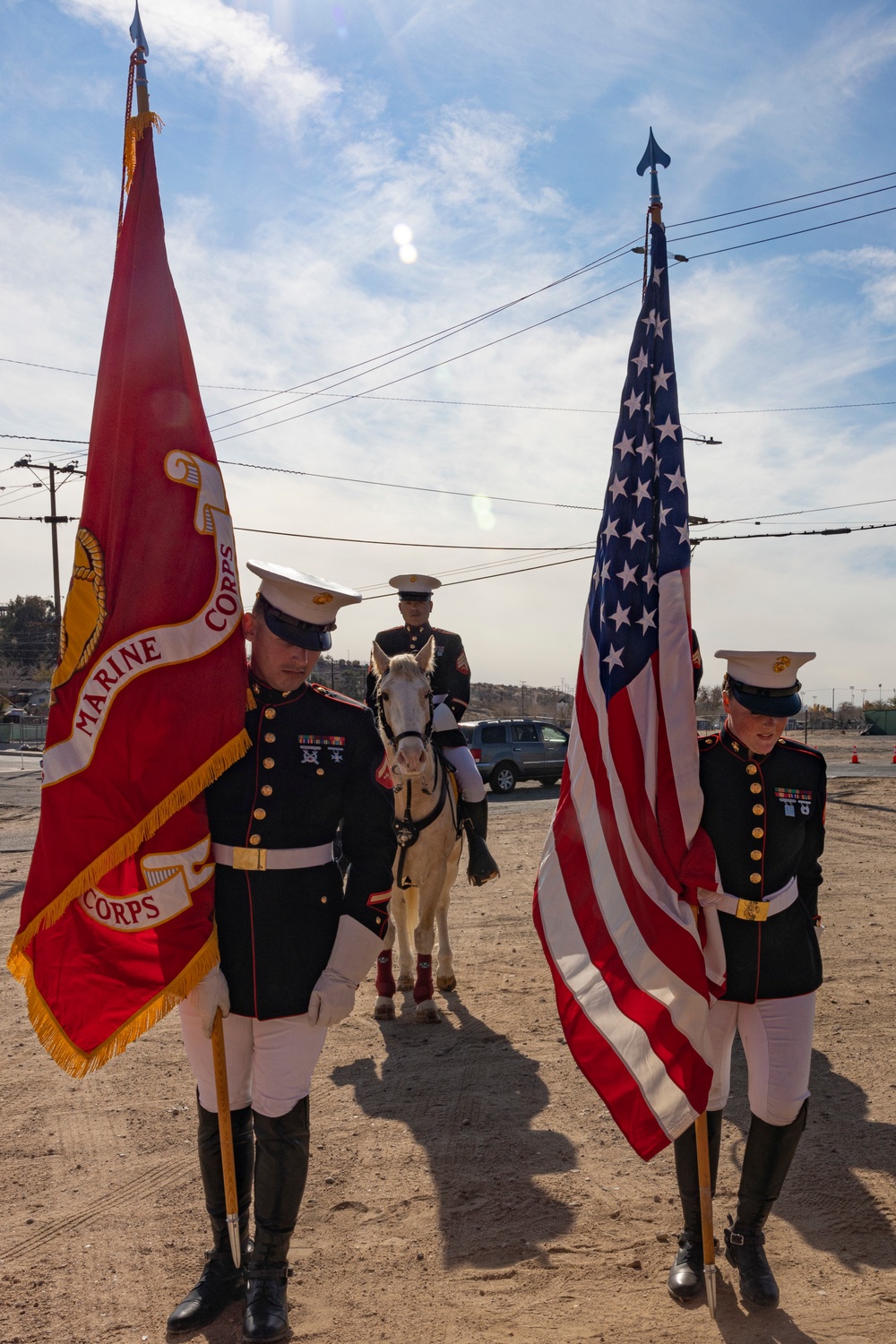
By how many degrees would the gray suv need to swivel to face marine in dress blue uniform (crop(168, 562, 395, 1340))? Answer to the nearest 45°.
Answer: approximately 135° to its right

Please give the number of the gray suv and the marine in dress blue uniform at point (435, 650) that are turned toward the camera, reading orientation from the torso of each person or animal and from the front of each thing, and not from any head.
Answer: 1

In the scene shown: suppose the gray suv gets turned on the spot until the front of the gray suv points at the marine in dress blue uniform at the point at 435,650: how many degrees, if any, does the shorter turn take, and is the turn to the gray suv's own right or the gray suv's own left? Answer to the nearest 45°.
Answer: approximately 135° to the gray suv's own right

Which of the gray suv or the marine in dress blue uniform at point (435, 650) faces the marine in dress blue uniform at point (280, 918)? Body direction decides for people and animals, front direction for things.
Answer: the marine in dress blue uniform at point (435, 650)

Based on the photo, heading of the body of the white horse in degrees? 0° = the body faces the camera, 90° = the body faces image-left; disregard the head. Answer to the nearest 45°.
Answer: approximately 0°

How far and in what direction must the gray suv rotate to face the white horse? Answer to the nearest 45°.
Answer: approximately 135° to its right

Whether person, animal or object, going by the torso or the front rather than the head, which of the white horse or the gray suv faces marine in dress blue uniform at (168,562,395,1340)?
the white horse

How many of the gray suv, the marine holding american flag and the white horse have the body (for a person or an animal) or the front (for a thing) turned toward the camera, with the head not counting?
2

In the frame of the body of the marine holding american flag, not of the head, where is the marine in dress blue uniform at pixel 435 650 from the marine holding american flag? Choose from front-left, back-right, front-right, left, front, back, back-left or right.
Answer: back-right

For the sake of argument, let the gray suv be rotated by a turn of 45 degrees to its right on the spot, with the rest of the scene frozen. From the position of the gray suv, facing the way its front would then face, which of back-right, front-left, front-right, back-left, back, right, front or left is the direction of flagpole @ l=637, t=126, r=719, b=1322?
right

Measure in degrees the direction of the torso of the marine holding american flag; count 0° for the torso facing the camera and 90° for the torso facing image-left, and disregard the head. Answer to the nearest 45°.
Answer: approximately 0°

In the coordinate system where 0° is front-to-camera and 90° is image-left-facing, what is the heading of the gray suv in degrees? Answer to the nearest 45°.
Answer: approximately 225°
